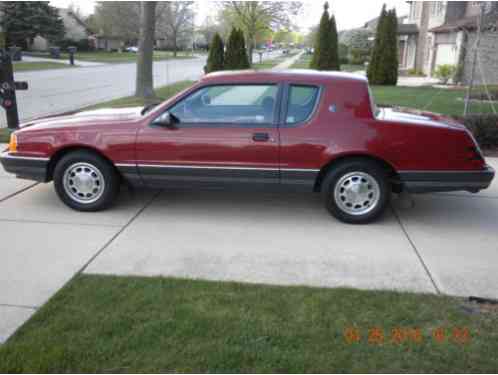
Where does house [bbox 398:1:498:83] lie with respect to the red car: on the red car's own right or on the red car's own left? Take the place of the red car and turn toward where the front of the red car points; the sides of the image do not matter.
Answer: on the red car's own right

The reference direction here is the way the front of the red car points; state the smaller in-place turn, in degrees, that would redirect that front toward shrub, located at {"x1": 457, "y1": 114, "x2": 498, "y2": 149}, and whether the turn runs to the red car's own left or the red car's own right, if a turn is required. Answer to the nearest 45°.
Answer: approximately 135° to the red car's own right

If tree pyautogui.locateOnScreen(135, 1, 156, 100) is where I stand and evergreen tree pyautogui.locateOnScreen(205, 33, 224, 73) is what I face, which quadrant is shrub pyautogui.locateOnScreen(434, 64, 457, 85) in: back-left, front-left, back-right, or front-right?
front-right

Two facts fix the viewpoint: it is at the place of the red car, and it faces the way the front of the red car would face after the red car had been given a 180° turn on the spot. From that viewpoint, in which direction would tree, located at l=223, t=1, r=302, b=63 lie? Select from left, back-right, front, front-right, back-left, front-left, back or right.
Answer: left

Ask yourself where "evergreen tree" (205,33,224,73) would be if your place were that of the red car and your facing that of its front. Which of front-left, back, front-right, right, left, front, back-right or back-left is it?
right

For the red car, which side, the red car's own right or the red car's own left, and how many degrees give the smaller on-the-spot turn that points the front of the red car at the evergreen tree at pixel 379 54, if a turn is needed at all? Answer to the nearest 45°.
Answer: approximately 90° to the red car's own right

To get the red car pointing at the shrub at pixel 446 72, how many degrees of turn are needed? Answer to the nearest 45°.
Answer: approximately 135° to its right

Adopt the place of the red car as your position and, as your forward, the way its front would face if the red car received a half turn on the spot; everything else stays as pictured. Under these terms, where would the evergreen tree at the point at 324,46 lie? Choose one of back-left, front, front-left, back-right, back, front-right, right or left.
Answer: left

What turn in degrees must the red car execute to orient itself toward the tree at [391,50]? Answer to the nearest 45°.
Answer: approximately 90° to its right

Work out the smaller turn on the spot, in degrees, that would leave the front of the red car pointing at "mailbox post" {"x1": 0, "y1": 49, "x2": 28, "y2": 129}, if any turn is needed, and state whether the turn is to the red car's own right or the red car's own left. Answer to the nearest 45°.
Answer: approximately 45° to the red car's own right

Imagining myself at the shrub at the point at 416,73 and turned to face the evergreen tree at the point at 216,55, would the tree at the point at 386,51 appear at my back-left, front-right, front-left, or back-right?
front-left

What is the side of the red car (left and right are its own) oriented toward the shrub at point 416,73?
right

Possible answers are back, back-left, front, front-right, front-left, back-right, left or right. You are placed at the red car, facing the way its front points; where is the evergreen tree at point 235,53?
right

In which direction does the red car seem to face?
to the viewer's left

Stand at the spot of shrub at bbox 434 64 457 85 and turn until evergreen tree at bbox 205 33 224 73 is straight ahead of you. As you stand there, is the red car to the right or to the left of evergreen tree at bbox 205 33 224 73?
left

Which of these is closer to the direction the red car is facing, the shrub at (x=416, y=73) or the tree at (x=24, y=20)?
the tree
